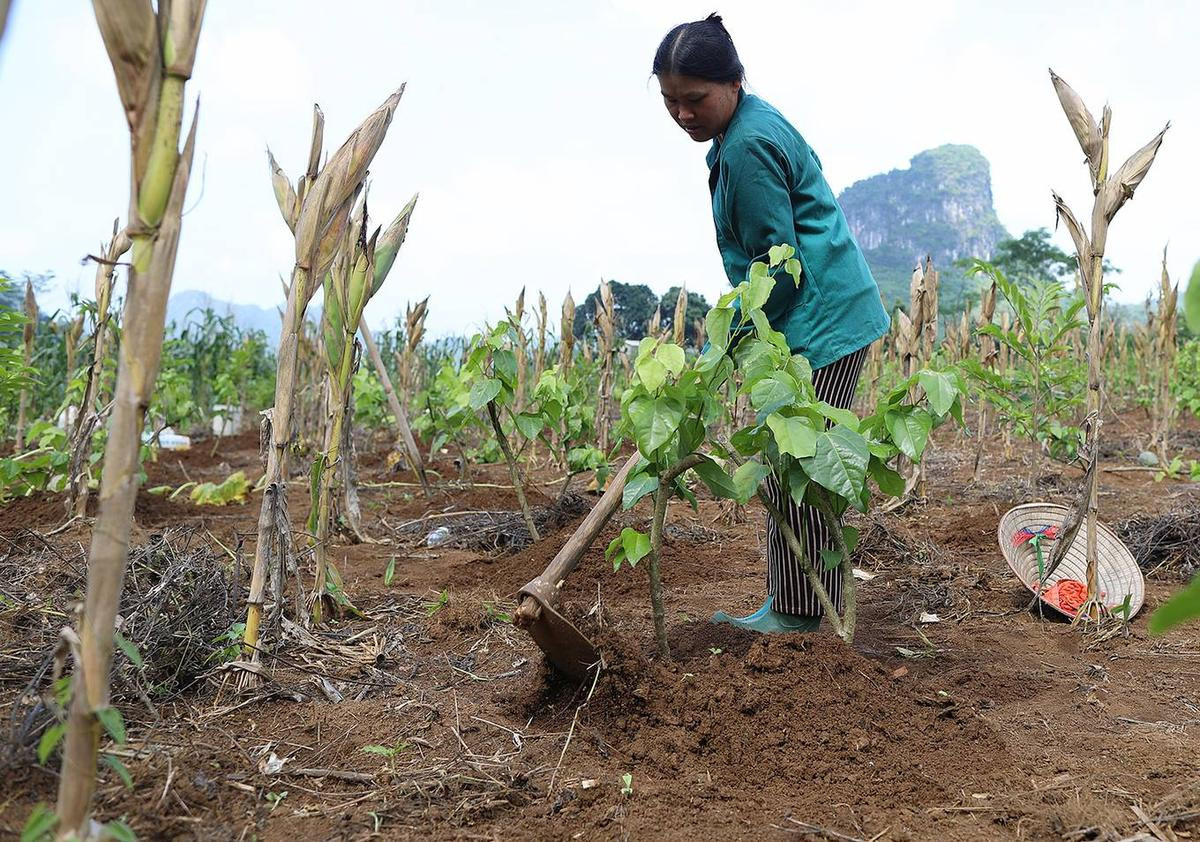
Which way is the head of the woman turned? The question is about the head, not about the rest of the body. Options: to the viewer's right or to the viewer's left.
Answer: to the viewer's left

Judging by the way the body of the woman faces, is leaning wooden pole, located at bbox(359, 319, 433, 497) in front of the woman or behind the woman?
in front

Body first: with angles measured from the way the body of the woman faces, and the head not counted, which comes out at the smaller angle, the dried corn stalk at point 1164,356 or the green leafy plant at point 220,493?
the green leafy plant

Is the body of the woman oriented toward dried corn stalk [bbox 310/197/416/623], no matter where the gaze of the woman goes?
yes

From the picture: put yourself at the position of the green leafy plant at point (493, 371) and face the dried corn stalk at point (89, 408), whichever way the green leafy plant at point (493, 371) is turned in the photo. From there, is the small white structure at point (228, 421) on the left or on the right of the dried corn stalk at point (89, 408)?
right

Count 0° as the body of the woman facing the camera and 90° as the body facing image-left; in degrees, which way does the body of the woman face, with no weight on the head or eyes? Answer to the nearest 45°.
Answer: approximately 90°

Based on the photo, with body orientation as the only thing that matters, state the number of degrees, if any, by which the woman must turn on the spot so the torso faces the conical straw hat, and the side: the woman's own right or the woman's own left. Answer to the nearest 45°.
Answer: approximately 135° to the woman's own right

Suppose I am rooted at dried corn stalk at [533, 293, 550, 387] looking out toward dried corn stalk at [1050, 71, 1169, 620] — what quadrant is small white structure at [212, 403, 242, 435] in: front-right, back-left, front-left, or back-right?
back-right

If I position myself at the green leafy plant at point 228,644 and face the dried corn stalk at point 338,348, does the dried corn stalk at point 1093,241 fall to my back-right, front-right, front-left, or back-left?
front-right

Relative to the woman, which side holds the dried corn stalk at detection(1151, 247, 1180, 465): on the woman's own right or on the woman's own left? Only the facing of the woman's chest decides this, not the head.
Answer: on the woman's own right

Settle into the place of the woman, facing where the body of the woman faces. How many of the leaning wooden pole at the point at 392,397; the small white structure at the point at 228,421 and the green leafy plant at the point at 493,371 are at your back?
0
